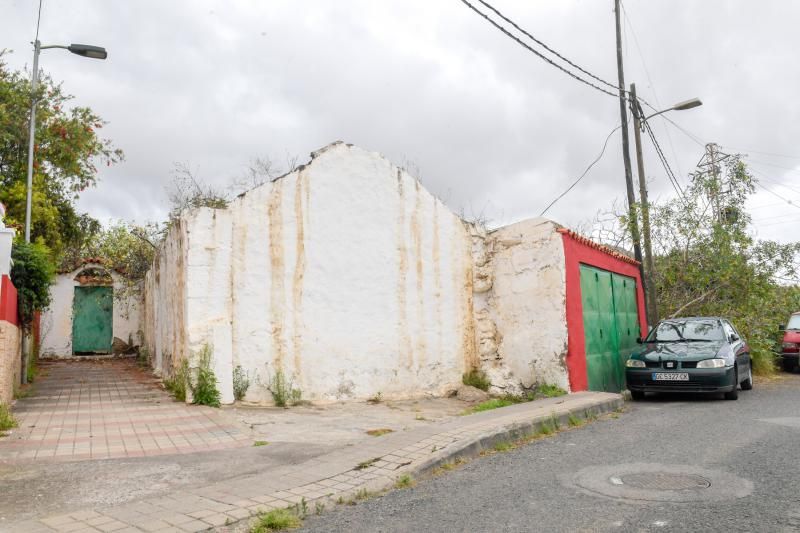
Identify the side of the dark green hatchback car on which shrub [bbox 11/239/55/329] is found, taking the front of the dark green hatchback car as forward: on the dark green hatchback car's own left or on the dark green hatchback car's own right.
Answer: on the dark green hatchback car's own right

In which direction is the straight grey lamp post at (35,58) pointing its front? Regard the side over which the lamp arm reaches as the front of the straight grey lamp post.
to the viewer's right

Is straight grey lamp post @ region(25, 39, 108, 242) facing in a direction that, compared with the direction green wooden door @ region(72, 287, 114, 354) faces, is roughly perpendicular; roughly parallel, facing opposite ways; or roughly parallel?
roughly perpendicular

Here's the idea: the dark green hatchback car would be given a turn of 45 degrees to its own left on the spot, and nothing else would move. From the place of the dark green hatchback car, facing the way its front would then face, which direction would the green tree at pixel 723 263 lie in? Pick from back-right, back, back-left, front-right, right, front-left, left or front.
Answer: back-left

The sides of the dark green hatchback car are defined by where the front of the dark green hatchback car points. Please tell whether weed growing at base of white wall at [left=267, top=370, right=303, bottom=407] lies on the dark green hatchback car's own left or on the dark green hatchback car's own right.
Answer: on the dark green hatchback car's own right

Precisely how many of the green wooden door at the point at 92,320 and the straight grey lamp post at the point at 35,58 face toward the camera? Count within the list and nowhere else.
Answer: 1

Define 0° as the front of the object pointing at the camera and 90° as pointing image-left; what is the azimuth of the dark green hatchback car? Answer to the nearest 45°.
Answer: approximately 0°
